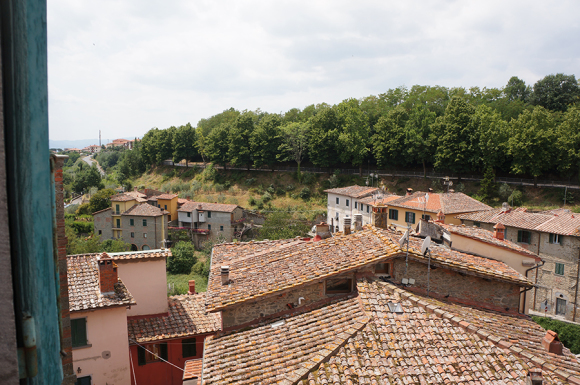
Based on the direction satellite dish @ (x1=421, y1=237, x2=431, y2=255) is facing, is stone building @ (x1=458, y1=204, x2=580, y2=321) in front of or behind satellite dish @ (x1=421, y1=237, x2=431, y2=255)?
behind

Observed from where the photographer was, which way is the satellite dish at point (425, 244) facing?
facing the viewer and to the left of the viewer

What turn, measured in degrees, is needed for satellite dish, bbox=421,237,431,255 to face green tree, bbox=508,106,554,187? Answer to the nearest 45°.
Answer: approximately 135° to its right

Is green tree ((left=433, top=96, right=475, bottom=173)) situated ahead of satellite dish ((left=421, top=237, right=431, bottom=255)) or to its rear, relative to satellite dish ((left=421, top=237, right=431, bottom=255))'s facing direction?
to the rear
